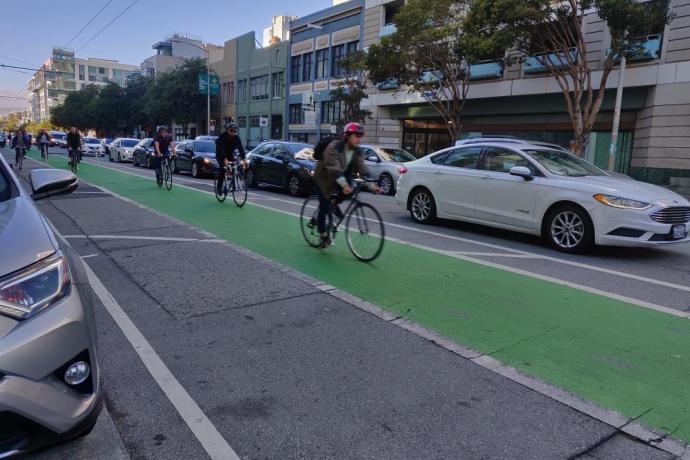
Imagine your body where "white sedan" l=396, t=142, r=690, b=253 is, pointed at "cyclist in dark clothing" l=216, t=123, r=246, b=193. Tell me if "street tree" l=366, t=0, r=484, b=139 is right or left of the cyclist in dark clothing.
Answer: right

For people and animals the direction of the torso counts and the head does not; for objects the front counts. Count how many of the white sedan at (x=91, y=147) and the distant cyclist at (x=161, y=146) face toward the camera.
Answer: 2

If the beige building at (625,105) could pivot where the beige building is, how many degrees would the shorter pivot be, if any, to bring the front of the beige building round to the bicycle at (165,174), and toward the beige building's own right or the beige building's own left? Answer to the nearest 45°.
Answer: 0° — it already faces it

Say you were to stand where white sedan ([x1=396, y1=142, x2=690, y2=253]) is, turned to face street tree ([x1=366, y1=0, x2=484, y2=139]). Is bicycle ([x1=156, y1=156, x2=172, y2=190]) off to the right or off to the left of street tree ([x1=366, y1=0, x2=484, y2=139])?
left

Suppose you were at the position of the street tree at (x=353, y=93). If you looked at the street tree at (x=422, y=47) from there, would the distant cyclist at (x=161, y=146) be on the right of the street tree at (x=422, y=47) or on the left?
right

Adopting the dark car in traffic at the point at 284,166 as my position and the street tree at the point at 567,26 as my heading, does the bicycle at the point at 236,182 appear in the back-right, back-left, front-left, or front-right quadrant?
back-right

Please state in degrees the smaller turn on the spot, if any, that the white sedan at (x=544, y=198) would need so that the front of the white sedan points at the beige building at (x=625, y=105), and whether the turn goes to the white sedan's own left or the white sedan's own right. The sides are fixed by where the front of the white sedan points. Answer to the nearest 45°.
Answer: approximately 135° to the white sedan's own left

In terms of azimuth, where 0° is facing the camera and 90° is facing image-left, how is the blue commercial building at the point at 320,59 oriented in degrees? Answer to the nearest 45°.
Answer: approximately 45°

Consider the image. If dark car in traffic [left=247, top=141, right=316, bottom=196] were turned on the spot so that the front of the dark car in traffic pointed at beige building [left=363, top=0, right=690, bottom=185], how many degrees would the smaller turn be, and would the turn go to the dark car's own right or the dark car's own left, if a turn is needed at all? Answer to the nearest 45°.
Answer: approximately 45° to the dark car's own left

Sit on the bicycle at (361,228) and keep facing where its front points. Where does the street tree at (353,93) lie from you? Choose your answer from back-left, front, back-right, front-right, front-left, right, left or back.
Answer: back-left

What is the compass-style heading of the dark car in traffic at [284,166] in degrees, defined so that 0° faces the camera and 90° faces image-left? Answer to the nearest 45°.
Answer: approximately 315°

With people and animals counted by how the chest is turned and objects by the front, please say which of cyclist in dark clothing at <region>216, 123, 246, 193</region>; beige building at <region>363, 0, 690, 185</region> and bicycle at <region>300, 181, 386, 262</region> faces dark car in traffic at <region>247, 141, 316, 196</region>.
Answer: the beige building

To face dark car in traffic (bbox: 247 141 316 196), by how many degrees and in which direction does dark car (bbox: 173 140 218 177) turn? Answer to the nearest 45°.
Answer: approximately 45° to its right
